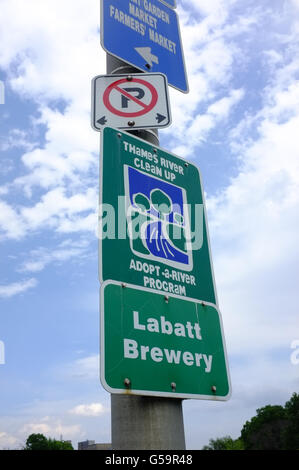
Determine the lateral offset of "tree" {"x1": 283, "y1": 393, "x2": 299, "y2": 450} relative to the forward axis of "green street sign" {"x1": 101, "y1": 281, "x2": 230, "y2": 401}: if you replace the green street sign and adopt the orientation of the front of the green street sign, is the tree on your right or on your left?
on your left

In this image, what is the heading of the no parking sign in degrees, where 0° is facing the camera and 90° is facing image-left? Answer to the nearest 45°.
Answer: approximately 0°

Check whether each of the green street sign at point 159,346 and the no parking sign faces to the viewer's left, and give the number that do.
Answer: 0

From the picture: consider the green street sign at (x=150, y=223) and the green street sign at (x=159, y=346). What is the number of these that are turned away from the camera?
0

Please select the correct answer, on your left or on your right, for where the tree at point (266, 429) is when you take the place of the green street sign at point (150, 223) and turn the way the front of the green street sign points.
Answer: on your left

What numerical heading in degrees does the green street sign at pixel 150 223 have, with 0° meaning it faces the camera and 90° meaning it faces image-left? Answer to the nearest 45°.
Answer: approximately 315°

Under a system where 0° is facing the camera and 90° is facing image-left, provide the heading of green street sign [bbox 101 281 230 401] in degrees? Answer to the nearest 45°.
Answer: approximately 315°
